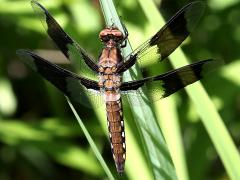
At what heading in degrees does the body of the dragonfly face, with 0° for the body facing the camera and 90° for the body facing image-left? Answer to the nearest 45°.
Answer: approximately 180°
